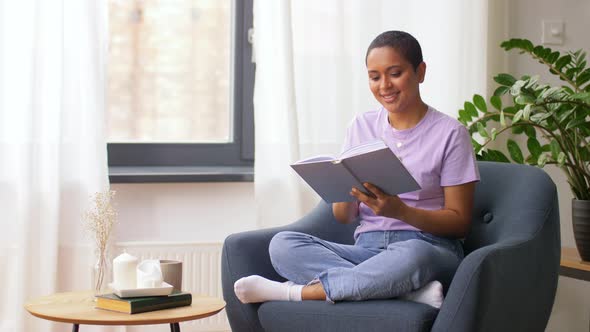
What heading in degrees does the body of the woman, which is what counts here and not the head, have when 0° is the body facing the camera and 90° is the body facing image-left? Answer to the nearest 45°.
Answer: approximately 45°

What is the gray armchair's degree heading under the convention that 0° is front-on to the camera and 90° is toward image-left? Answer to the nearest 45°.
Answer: approximately 45°

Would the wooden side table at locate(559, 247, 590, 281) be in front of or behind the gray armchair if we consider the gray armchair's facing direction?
behind

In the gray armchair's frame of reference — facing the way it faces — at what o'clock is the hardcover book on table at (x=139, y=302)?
The hardcover book on table is roughly at 1 o'clock from the gray armchair.

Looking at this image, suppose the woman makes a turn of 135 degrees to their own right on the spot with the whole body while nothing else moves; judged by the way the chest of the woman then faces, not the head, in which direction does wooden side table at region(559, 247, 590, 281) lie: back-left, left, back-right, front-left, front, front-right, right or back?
front-right

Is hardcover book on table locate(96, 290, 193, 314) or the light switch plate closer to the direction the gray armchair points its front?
the hardcover book on table

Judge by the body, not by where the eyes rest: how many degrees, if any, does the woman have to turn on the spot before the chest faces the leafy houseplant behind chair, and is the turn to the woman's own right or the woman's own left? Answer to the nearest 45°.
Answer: approximately 180°

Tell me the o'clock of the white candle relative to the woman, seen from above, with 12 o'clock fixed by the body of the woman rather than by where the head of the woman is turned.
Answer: The white candle is roughly at 1 o'clock from the woman.
